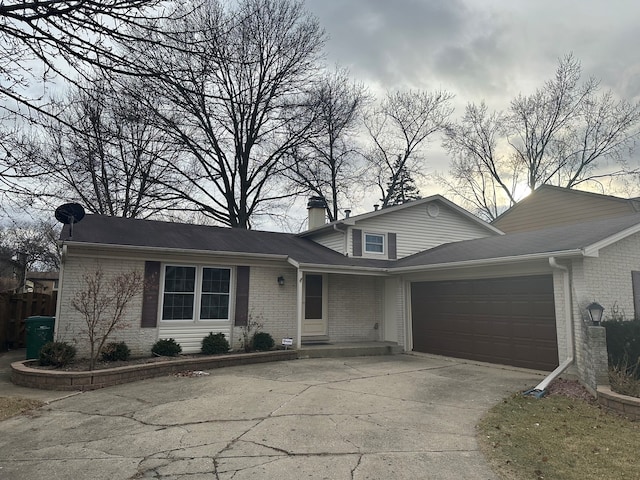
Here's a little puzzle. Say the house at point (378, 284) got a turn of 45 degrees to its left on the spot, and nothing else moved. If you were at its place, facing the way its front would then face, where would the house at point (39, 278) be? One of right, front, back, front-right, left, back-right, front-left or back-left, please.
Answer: back

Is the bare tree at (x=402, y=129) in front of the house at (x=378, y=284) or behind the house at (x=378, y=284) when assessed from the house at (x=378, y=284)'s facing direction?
behind

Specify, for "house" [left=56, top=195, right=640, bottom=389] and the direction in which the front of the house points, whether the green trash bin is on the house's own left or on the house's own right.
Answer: on the house's own right

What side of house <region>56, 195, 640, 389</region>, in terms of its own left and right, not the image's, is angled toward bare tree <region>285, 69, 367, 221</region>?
back

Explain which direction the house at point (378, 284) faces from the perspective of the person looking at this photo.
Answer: facing the viewer
